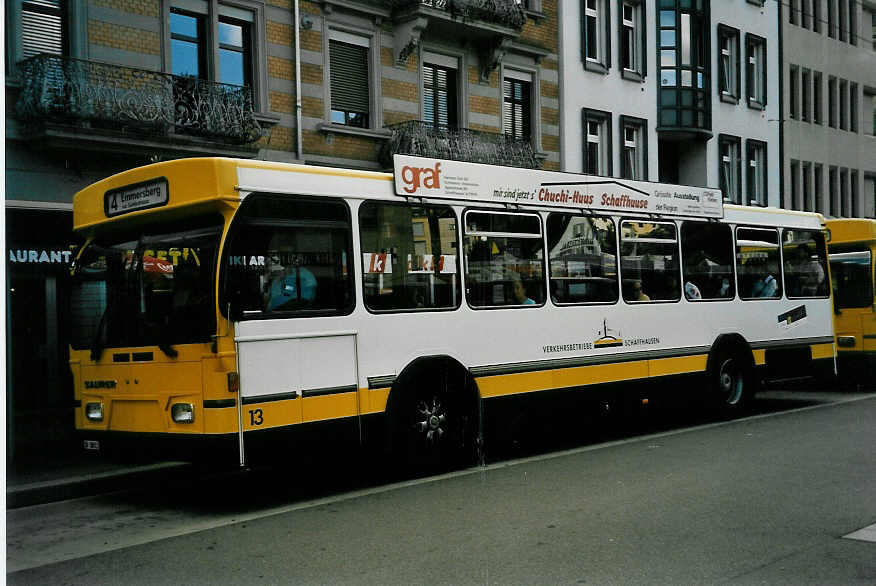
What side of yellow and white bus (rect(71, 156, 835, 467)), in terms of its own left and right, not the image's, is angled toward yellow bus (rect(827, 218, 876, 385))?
back

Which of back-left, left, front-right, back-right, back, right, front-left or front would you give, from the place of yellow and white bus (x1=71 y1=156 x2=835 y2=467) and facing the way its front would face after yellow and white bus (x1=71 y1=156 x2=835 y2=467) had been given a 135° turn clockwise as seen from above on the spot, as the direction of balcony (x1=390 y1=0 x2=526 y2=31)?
front

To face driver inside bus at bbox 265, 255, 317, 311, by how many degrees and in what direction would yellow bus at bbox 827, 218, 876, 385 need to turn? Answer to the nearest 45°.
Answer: approximately 45° to its left

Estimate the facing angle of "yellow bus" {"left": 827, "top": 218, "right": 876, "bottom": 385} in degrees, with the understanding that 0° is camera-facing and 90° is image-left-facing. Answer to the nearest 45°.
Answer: approximately 45°

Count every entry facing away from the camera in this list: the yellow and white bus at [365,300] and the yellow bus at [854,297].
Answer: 0

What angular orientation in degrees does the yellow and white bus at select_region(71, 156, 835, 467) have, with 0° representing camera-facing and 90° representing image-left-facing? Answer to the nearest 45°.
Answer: approximately 45°

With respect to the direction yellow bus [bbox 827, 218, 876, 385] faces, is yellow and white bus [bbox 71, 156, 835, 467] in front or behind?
in front
